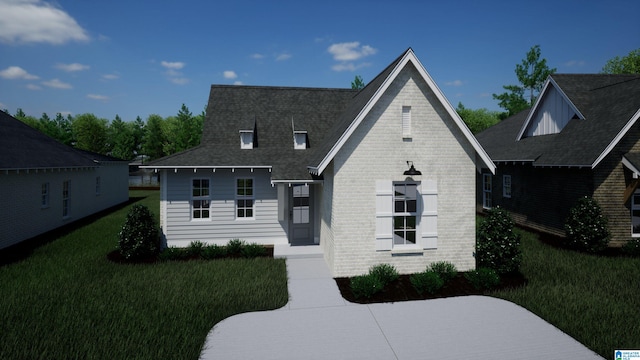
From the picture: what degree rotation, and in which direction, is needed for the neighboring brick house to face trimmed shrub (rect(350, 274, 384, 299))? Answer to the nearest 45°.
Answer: approximately 45° to its right

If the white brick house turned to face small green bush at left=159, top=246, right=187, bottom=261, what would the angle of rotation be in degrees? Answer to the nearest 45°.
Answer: approximately 90° to its right

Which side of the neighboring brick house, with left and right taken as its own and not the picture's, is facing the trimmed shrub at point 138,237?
right

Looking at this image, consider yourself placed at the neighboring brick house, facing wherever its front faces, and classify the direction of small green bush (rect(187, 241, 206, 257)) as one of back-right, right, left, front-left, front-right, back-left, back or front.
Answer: right

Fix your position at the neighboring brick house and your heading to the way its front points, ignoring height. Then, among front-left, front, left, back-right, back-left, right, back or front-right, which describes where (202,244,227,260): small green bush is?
right

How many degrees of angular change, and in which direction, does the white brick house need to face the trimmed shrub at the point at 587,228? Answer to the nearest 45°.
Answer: approximately 90° to its left

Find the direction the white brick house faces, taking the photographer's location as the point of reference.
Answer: facing the viewer

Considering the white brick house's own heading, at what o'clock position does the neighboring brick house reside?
The neighboring brick house is roughly at 8 o'clock from the white brick house.

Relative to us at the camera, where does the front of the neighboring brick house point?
facing the viewer and to the right of the viewer

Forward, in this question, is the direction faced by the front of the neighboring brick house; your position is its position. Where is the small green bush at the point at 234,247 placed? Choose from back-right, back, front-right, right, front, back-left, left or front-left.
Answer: right

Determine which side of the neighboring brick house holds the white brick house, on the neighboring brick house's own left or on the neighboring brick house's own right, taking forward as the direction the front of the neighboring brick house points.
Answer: on the neighboring brick house's own right

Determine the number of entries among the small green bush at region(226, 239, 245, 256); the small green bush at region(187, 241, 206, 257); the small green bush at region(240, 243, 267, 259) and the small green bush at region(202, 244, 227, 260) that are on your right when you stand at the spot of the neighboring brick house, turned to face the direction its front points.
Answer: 4
